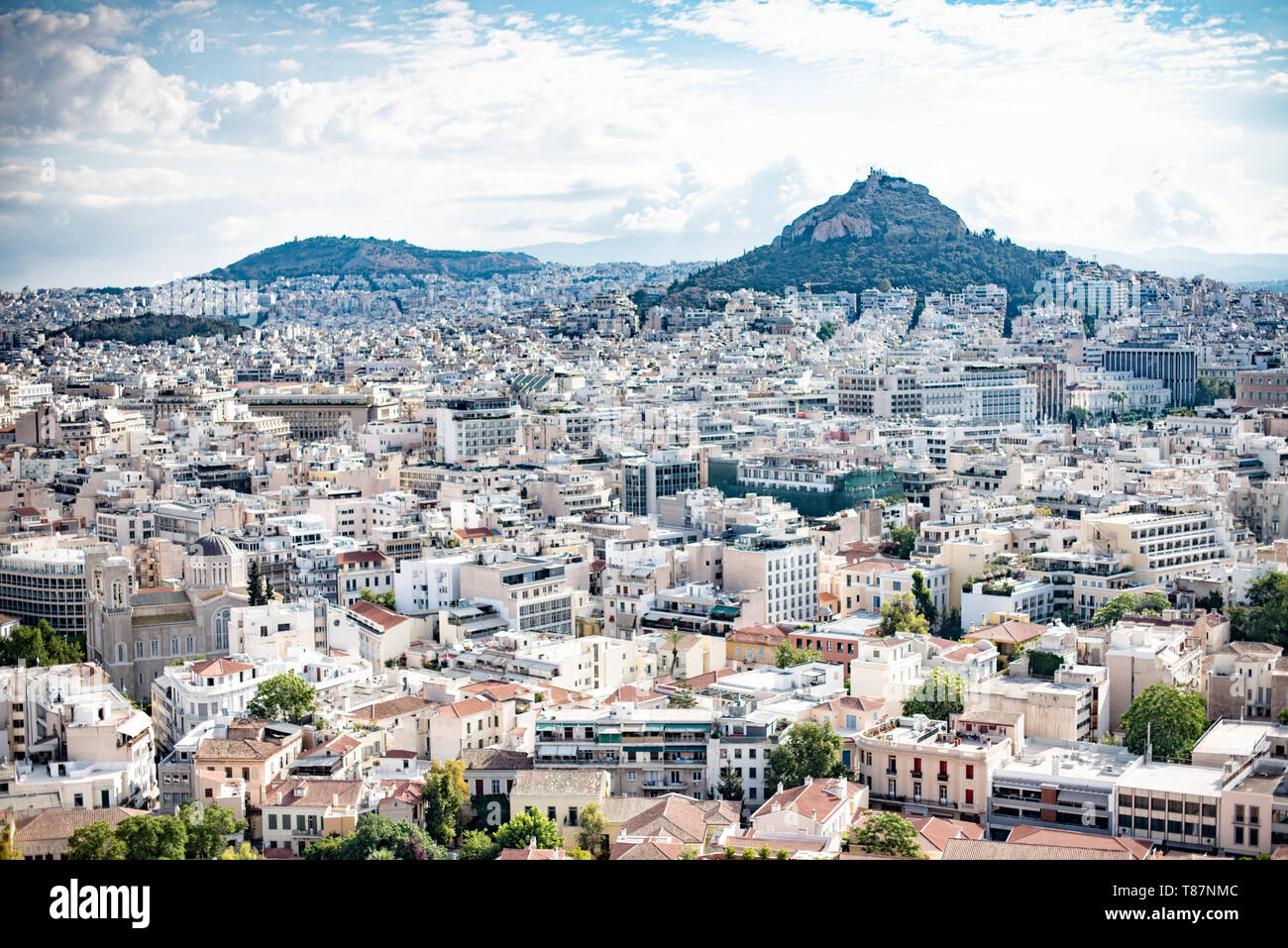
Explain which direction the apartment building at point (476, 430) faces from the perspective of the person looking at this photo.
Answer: facing the viewer and to the right of the viewer

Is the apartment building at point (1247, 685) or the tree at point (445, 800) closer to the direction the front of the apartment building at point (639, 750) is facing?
the tree

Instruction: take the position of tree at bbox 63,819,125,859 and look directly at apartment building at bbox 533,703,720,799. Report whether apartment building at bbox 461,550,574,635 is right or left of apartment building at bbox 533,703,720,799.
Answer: left

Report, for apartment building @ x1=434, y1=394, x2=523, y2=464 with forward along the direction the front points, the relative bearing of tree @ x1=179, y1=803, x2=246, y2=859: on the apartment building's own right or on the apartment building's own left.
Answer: on the apartment building's own right

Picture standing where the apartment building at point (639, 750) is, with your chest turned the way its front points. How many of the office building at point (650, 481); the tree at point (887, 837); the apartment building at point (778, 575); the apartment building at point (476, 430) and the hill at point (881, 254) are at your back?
4

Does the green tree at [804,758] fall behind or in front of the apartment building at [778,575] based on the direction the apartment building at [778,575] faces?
in front

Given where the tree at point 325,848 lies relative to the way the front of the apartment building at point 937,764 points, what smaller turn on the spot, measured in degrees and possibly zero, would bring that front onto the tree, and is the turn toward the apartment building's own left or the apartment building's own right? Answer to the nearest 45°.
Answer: approximately 45° to the apartment building's own right

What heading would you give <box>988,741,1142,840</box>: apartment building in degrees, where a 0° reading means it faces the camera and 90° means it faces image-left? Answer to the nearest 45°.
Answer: approximately 0°

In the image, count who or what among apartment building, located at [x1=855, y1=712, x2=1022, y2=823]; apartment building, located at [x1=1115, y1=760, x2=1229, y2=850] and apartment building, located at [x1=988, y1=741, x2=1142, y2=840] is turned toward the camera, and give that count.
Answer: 3

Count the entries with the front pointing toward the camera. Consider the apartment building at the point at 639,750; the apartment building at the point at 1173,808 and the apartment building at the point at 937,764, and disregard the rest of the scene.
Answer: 3

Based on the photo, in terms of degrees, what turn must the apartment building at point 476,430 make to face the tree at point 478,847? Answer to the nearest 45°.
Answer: approximately 45° to its right
